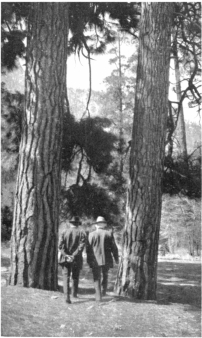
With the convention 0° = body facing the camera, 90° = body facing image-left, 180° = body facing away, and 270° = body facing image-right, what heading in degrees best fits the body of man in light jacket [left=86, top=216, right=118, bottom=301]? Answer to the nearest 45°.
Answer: approximately 180°

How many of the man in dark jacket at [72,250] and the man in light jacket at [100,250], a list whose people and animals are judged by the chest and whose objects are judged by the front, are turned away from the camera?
2

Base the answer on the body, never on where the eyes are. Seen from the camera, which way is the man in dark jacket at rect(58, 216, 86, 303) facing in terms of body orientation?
away from the camera
